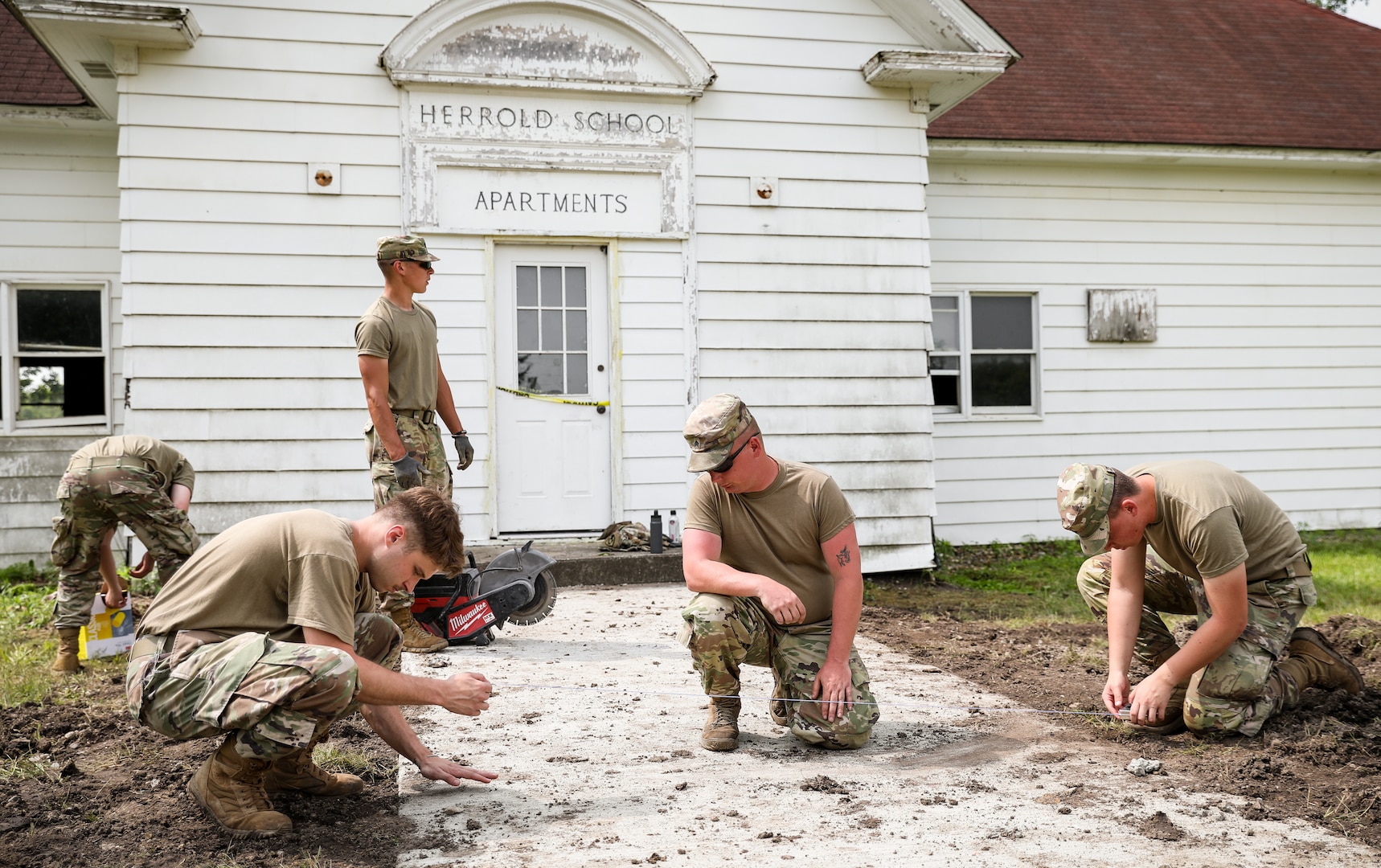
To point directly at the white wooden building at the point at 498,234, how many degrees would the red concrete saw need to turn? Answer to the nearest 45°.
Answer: approximately 90° to its left

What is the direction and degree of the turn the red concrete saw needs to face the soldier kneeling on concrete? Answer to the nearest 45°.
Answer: approximately 45° to its right

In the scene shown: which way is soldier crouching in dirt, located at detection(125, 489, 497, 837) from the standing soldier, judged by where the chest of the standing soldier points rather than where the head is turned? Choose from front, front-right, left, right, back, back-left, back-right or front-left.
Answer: front-right

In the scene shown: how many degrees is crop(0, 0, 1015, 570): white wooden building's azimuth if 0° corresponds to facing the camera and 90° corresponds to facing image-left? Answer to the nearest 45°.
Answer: approximately 0°

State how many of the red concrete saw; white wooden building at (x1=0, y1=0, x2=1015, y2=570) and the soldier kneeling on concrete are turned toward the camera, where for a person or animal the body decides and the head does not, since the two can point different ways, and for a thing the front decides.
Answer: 2

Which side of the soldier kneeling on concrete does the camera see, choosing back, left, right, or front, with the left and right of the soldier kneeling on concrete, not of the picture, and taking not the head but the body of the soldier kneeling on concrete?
front

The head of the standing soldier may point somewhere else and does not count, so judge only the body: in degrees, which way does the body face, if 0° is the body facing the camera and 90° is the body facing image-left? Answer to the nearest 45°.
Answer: approximately 315°

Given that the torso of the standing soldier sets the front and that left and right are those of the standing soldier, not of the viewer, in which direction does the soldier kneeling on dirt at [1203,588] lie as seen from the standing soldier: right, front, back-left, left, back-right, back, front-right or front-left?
front

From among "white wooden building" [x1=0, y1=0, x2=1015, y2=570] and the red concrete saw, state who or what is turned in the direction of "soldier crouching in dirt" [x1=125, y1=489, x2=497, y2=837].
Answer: the white wooden building

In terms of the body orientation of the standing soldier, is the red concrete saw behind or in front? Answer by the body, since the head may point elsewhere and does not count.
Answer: in front

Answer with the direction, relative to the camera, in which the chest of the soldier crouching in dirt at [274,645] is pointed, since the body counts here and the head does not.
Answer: to the viewer's right

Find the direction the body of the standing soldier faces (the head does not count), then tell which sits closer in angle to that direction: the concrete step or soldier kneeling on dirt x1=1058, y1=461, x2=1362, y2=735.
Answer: the soldier kneeling on dirt
